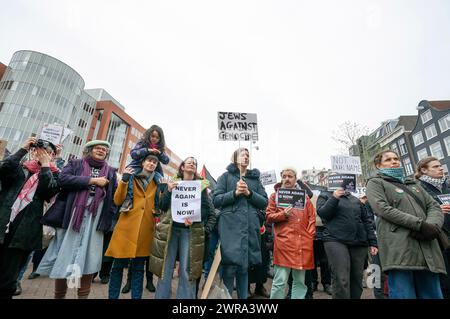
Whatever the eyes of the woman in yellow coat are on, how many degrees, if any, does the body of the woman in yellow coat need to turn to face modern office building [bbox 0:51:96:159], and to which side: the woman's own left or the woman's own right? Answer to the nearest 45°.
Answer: approximately 180°

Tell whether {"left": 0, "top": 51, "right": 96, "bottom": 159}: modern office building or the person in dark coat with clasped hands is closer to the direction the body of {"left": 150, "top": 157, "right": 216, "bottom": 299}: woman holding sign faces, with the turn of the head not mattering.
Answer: the person in dark coat with clasped hands

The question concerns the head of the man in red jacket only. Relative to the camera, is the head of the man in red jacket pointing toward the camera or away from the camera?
toward the camera

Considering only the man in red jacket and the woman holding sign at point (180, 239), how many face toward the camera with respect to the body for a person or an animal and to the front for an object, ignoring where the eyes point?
2

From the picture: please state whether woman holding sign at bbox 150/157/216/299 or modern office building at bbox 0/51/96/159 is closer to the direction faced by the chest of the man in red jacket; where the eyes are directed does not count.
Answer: the woman holding sign

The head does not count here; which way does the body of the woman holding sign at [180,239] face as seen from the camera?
toward the camera

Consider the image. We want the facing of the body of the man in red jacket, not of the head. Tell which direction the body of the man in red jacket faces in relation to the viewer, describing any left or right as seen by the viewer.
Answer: facing the viewer

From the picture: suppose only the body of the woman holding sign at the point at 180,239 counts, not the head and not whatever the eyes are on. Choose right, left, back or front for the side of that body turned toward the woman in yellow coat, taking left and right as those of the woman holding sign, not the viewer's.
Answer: right

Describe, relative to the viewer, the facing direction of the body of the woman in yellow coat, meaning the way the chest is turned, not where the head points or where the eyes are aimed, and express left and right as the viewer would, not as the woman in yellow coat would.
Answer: facing the viewer and to the right of the viewer

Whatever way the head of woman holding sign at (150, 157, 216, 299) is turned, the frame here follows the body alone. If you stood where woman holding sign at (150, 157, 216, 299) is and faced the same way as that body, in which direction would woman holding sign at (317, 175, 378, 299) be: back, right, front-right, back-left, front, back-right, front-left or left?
left

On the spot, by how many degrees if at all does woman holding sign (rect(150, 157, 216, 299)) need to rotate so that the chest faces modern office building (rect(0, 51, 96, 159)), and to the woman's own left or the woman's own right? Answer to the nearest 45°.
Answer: approximately 135° to the woman's own right
